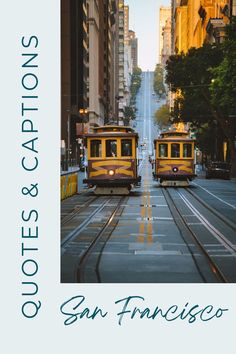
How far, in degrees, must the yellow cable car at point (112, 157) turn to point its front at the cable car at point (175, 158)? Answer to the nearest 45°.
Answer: approximately 135° to its left

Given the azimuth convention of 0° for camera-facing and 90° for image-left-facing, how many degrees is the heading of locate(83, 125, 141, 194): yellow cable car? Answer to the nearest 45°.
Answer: approximately 0°
